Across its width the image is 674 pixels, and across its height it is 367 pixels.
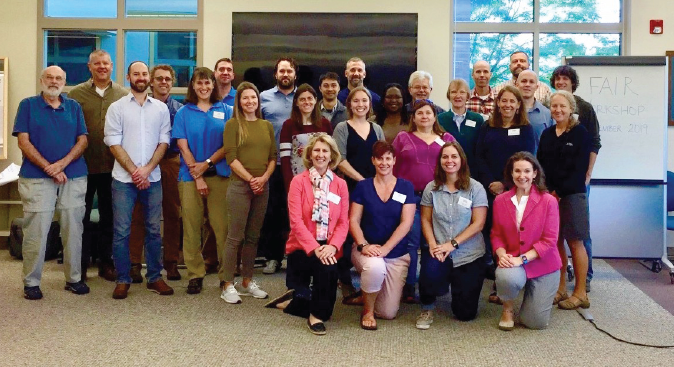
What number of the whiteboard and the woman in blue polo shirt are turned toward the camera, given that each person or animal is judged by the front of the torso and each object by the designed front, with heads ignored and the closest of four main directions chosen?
2

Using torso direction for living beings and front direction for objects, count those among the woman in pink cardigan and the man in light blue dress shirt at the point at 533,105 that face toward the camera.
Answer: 2

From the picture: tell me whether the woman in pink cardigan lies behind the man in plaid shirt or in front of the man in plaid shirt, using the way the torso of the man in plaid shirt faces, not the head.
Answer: in front

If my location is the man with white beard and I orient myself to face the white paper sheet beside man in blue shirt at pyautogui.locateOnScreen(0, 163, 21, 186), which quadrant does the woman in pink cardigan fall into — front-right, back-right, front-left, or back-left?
back-right

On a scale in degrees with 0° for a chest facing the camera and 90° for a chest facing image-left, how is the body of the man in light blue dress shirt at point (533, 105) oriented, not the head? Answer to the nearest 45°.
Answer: approximately 0°

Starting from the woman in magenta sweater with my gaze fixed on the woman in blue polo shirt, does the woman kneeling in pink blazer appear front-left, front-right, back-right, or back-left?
back-left

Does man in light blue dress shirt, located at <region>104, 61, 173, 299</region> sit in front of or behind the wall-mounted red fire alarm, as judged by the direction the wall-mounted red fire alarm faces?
in front

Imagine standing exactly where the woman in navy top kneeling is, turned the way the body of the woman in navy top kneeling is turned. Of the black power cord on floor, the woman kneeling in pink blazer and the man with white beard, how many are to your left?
2

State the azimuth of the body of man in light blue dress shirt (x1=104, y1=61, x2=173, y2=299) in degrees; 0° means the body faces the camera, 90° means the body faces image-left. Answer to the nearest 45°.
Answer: approximately 0°

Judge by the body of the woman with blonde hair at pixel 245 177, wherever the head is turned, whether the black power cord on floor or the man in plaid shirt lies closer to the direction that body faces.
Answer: the black power cord on floor

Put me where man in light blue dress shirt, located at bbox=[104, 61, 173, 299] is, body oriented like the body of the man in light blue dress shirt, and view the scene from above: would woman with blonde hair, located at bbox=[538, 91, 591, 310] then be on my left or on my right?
on my left
